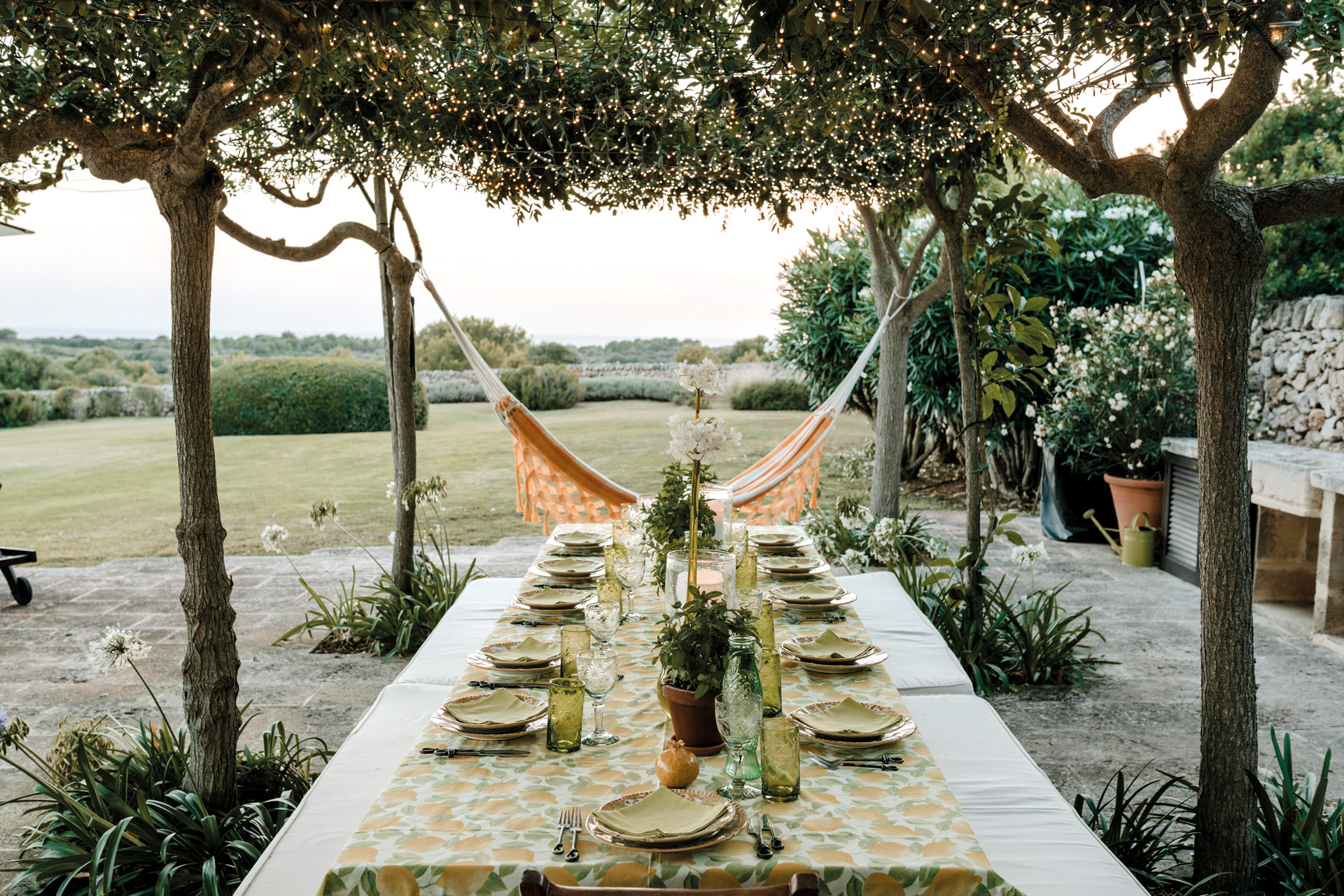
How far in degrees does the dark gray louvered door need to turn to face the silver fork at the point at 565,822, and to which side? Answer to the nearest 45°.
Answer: approximately 45° to its left

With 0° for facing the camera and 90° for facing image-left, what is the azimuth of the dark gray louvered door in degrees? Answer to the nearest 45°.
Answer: approximately 45°

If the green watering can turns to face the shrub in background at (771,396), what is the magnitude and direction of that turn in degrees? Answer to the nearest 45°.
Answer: approximately 45° to its right

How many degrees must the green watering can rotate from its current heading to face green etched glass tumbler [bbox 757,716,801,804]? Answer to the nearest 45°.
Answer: approximately 90° to its left

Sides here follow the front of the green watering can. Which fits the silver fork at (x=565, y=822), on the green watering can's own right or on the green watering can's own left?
on the green watering can's own left

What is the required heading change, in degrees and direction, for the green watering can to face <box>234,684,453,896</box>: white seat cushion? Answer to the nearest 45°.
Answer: approximately 90° to its left

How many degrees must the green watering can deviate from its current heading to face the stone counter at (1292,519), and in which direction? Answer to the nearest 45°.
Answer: approximately 135° to its left

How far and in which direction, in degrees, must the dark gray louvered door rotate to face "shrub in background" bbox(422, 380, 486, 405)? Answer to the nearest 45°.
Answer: approximately 90° to its right

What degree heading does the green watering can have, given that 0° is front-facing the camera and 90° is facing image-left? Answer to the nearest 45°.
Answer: approximately 90°

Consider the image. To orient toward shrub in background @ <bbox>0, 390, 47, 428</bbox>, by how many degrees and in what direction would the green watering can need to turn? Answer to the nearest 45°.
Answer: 0° — it already faces it
